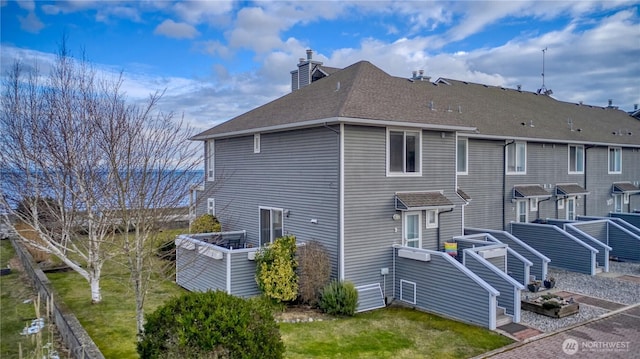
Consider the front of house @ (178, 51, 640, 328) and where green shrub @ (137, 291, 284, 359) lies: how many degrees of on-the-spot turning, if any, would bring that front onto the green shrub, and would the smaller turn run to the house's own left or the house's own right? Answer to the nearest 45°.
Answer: approximately 45° to the house's own right

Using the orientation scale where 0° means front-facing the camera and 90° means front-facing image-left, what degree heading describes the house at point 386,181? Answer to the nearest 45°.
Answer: approximately 315°

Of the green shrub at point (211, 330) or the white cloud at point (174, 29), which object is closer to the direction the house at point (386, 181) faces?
the green shrub

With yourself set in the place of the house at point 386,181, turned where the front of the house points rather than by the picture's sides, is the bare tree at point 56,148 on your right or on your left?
on your right

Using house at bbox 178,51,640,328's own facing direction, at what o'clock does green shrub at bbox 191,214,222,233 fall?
The green shrub is roughly at 5 o'clock from the house.
